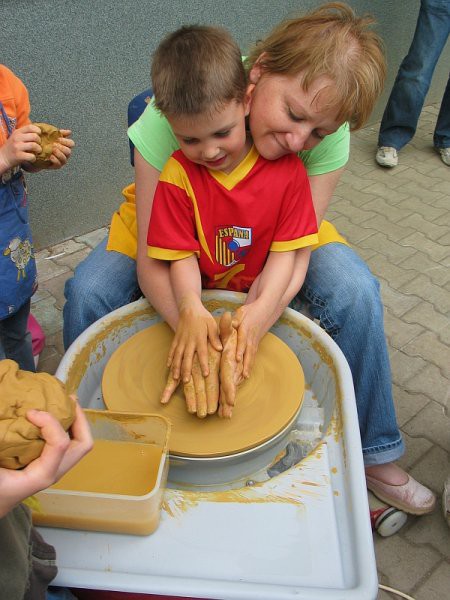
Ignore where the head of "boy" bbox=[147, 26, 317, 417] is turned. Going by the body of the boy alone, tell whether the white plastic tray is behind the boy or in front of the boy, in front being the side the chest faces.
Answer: in front

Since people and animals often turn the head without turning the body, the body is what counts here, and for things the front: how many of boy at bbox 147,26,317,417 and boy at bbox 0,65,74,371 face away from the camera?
0

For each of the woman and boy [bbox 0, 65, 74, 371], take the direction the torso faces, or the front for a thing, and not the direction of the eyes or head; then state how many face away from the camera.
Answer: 0

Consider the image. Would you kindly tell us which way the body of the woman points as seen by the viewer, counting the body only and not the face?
toward the camera

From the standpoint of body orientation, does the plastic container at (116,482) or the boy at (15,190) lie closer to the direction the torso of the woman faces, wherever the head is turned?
the plastic container

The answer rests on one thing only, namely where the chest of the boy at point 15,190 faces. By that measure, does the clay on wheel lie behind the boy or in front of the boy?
in front

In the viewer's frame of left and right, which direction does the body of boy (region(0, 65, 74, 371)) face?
facing the viewer and to the right of the viewer

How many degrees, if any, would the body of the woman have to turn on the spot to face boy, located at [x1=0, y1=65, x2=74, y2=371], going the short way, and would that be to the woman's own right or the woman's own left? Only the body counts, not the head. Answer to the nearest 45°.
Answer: approximately 90° to the woman's own right

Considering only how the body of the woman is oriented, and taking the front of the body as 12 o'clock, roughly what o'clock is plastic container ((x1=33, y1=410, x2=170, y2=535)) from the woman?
The plastic container is roughly at 1 o'clock from the woman.

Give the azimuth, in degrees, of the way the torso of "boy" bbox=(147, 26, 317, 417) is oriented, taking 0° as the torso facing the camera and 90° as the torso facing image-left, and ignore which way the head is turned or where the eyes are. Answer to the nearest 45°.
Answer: approximately 0°
